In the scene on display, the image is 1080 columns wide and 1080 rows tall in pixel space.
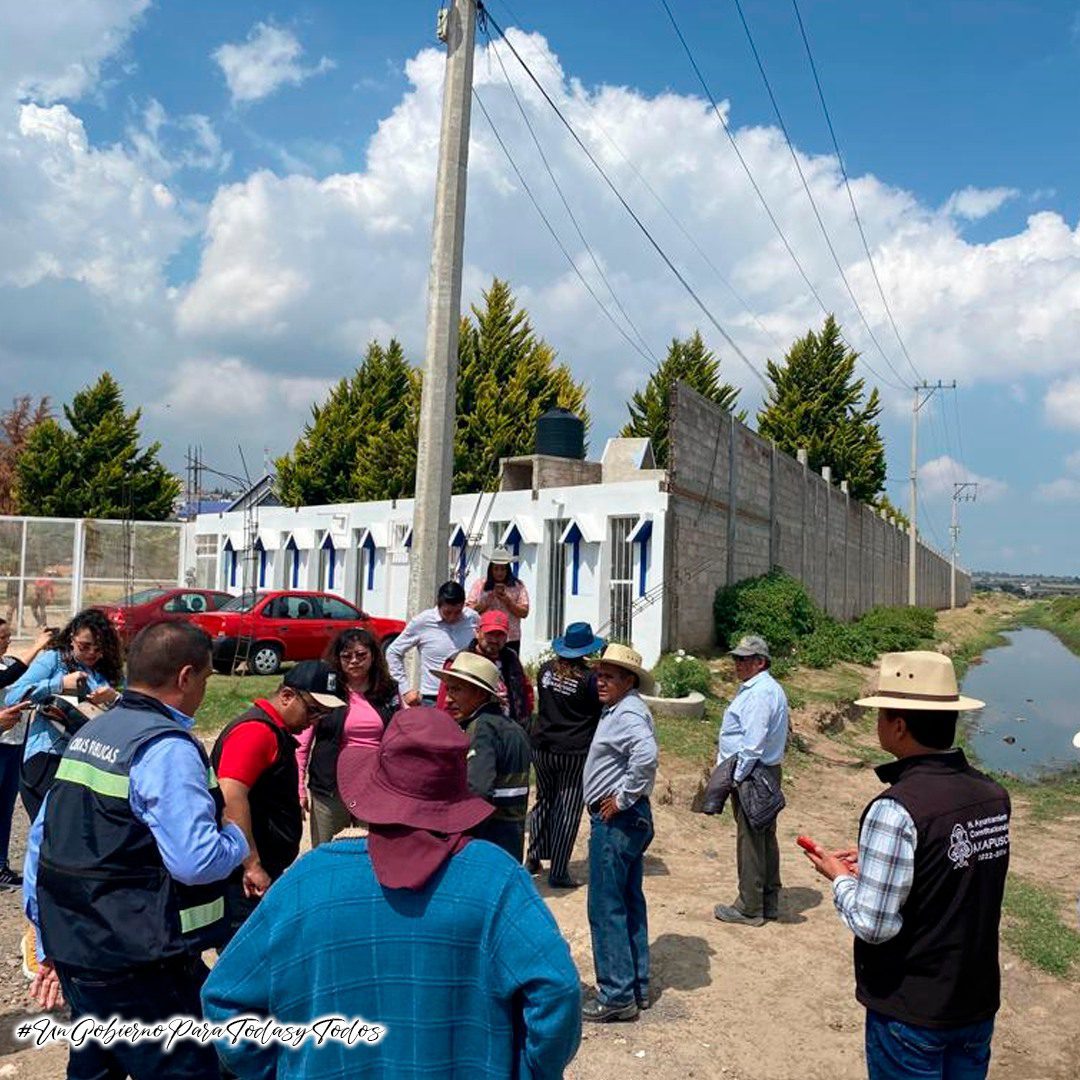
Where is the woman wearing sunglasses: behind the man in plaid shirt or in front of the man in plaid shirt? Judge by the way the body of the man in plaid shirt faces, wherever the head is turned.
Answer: in front

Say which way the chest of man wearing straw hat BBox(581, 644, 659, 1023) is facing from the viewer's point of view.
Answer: to the viewer's left

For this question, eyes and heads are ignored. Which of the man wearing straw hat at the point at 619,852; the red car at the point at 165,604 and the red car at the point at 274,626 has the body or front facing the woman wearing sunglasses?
the man wearing straw hat

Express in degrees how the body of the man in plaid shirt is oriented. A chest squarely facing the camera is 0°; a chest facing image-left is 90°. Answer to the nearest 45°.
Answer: approximately 135°

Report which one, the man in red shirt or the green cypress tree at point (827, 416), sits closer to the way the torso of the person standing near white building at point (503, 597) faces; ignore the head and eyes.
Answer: the man in red shirt

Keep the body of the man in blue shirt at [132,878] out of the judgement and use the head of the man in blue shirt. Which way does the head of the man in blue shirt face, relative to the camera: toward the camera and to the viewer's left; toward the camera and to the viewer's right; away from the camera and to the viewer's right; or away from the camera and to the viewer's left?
away from the camera and to the viewer's right

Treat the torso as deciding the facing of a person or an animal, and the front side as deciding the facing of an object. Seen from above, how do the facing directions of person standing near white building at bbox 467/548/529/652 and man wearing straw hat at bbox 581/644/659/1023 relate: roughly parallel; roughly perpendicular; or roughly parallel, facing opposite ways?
roughly perpendicular

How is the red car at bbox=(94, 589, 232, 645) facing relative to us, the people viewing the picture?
facing away from the viewer and to the right of the viewer

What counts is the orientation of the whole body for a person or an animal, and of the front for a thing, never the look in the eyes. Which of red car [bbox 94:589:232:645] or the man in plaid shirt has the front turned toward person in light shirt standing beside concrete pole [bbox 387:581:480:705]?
the man in plaid shirt

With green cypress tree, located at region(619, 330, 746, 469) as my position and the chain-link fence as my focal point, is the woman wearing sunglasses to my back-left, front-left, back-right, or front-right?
front-left

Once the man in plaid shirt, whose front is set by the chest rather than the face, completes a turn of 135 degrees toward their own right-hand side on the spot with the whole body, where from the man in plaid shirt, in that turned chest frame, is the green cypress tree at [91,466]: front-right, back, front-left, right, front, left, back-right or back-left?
back-left

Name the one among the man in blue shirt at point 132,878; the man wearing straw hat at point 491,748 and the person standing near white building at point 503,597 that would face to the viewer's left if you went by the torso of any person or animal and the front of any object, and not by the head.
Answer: the man wearing straw hat

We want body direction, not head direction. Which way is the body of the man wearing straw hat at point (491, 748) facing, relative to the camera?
to the viewer's left

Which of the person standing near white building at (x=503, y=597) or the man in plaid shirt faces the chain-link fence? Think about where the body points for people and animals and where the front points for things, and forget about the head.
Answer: the man in plaid shirt
